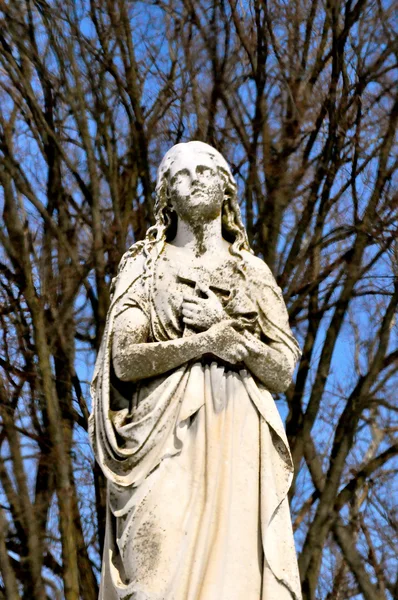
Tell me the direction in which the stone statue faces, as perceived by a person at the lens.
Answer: facing the viewer
